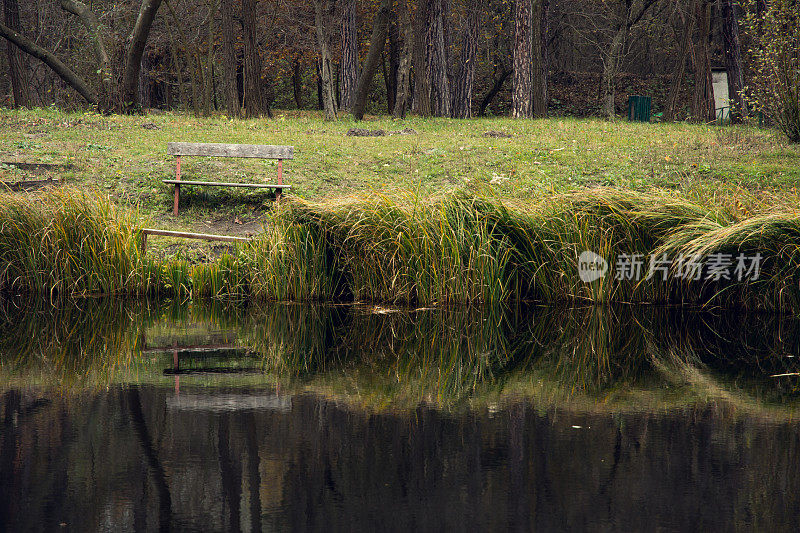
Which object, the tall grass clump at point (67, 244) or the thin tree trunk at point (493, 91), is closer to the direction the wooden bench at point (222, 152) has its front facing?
the tall grass clump

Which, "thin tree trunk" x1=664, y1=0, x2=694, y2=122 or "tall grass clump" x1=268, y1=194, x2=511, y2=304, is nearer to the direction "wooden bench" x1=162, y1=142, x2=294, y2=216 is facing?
the tall grass clump

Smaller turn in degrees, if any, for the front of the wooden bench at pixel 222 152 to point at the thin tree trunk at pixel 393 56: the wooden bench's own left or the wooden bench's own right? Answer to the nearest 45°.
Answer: approximately 180°

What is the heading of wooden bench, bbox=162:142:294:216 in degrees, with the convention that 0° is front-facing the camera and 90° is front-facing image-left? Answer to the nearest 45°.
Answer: approximately 0°

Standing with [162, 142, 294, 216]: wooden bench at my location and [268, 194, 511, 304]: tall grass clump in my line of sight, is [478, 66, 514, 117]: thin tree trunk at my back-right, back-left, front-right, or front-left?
back-left

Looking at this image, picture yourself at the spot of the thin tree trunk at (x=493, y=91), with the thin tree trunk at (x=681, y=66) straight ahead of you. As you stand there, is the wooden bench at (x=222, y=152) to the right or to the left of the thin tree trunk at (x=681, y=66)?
right

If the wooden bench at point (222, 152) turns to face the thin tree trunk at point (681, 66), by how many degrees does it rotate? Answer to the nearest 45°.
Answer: approximately 135° to its left

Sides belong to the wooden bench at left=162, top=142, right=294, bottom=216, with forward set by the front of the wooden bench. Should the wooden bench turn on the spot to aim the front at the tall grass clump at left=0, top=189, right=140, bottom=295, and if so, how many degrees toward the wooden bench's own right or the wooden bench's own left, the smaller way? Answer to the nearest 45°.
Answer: approximately 45° to the wooden bench's own right
